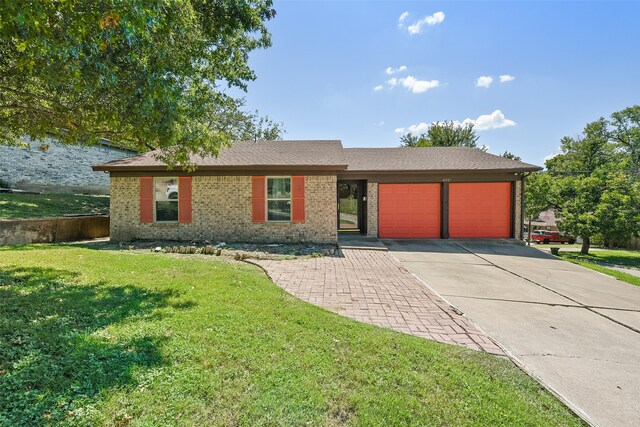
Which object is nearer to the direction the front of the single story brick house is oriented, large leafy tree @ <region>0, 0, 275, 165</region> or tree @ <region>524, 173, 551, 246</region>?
the large leafy tree

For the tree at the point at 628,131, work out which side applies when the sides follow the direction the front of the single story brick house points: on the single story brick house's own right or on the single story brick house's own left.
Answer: on the single story brick house's own left

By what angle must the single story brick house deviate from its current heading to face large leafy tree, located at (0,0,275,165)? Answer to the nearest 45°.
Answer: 0° — it already faces it

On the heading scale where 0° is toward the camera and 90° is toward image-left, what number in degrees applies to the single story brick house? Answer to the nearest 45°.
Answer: approximately 0°

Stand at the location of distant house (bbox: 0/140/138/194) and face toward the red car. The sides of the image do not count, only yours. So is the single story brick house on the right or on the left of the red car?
right

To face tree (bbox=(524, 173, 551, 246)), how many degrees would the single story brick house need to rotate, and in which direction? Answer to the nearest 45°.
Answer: approximately 135° to its left

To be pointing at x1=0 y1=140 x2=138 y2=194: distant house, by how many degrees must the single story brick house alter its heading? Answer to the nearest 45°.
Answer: approximately 135° to its right

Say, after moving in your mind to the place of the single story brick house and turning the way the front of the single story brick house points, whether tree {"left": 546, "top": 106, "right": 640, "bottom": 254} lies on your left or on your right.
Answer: on your left

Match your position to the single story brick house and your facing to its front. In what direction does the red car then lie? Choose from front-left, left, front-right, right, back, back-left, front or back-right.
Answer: back-left
